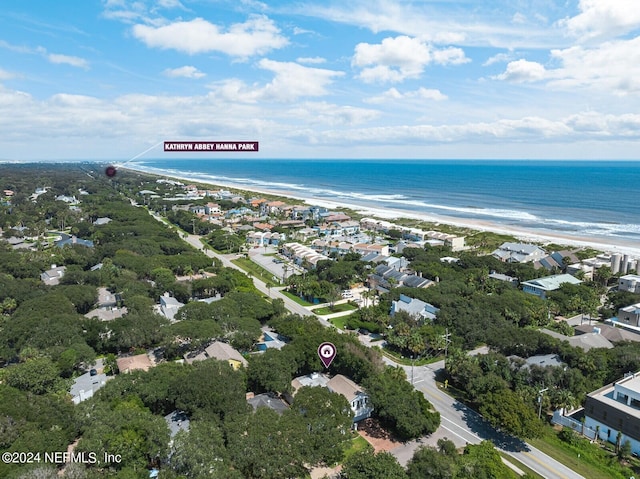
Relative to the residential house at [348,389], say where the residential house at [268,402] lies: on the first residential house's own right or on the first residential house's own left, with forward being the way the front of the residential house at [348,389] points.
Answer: on the first residential house's own right

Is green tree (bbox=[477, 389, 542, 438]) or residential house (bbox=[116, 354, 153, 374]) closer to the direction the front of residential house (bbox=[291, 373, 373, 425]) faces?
the green tree

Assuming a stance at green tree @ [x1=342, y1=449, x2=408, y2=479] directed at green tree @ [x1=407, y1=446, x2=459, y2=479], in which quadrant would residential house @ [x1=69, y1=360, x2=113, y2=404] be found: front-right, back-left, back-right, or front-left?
back-left

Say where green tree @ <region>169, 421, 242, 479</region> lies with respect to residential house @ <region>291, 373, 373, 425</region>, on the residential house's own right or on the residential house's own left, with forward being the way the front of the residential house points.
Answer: on the residential house's own right

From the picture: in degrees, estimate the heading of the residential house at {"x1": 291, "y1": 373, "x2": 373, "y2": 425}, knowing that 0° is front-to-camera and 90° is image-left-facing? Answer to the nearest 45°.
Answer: approximately 315°

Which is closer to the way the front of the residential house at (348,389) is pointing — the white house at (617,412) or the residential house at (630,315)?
the white house

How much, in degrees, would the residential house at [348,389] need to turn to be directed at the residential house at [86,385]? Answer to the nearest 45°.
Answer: approximately 135° to its right

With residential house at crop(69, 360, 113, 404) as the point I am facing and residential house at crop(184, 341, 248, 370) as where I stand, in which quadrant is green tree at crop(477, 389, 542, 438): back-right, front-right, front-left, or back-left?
back-left

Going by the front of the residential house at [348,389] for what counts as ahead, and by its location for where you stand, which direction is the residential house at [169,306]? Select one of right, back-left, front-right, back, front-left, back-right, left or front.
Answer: back

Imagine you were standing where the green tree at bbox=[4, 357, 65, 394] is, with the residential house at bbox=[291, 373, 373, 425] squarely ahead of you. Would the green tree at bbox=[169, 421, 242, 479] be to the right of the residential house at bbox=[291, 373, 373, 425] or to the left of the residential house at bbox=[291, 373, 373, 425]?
right

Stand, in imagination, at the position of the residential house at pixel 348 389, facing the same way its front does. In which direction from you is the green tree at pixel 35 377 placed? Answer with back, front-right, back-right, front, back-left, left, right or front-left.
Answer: back-right

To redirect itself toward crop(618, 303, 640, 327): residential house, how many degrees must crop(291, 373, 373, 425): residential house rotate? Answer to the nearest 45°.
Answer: approximately 90° to its left

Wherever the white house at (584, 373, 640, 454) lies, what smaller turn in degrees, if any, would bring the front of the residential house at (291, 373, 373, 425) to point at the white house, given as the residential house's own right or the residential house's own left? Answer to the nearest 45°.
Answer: approximately 45° to the residential house's own left

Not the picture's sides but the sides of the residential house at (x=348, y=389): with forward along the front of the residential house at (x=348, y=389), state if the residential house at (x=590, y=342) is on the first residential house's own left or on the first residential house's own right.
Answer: on the first residential house's own left
